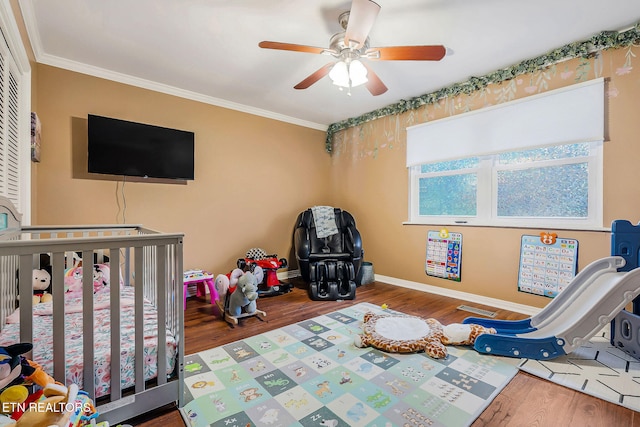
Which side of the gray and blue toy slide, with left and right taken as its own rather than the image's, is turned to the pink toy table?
front

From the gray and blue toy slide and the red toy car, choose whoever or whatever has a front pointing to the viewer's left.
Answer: the gray and blue toy slide

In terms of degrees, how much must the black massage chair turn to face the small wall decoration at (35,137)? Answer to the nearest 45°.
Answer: approximately 45° to its right

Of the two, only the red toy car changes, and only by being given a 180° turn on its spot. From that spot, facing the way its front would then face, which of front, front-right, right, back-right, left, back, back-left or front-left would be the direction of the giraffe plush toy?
back

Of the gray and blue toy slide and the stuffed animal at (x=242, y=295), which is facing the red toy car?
the gray and blue toy slide

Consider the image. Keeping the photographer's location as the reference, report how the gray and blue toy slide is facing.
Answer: facing to the left of the viewer

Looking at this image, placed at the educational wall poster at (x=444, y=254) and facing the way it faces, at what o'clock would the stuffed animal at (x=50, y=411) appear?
The stuffed animal is roughly at 11 o'clock from the educational wall poster.

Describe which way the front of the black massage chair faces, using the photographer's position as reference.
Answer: facing the viewer

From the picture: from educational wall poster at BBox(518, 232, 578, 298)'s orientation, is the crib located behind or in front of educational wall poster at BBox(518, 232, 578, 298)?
in front

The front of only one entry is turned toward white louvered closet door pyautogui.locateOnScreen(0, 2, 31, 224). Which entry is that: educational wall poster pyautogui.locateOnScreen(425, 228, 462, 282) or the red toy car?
the educational wall poster

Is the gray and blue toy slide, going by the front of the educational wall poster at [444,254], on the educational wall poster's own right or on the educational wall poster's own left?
on the educational wall poster's own left
